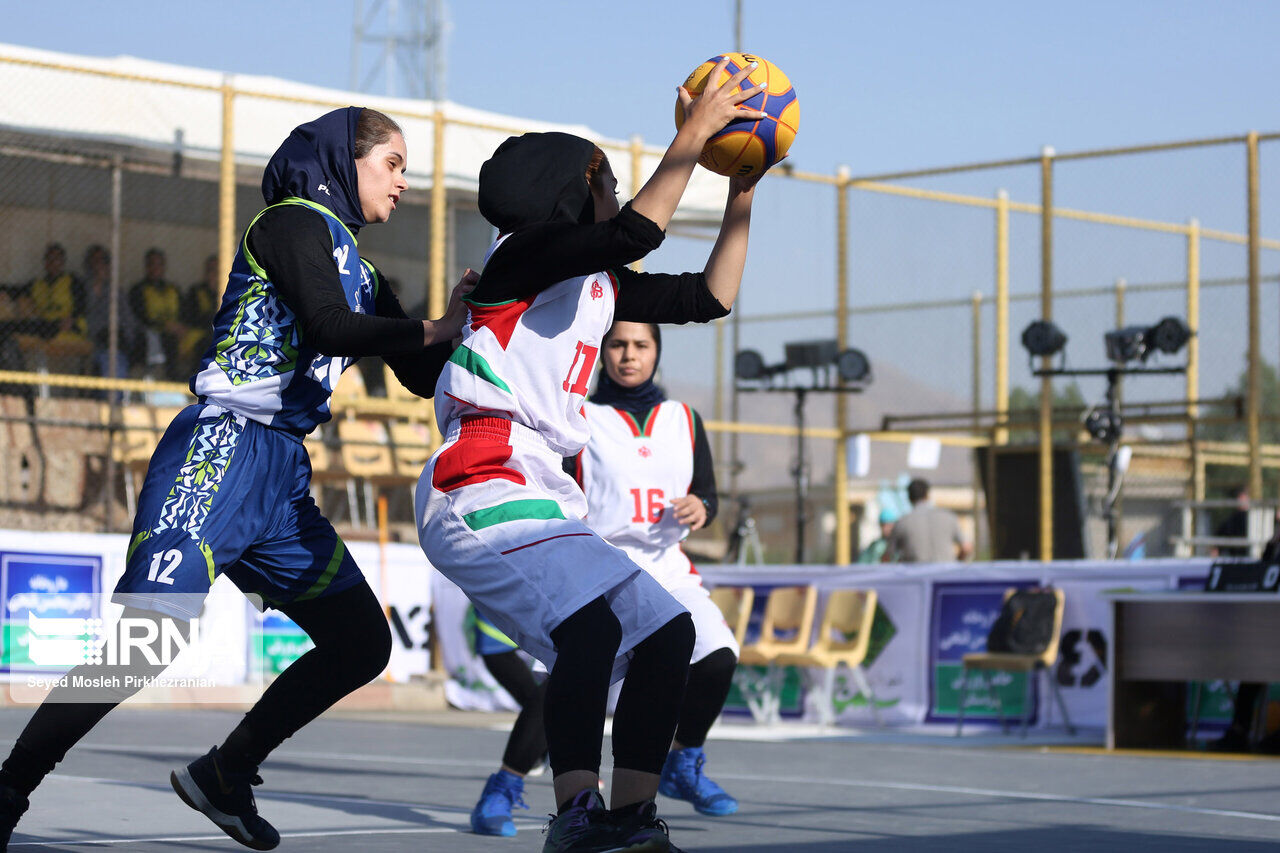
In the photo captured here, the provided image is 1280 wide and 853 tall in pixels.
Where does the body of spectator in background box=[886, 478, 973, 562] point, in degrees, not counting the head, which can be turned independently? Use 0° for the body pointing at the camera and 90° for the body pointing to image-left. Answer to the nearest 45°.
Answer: approximately 180°

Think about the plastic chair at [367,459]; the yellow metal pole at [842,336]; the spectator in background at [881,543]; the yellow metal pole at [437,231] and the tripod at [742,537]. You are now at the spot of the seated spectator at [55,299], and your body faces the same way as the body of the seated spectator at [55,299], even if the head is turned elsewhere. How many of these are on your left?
5

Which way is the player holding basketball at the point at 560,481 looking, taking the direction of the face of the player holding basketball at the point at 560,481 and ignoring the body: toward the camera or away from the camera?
away from the camera

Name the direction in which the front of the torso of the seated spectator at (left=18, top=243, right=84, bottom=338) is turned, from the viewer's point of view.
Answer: toward the camera

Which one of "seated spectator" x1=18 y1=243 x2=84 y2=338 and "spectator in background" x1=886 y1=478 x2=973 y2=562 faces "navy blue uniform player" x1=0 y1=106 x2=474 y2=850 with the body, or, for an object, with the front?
the seated spectator

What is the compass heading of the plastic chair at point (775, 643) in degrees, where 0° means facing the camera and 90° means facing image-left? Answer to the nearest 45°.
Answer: approximately 45°

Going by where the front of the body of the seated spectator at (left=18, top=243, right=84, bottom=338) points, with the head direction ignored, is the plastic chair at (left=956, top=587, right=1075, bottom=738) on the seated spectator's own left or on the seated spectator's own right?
on the seated spectator's own left

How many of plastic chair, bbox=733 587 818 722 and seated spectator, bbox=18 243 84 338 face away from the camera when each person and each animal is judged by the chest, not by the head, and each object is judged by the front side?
0

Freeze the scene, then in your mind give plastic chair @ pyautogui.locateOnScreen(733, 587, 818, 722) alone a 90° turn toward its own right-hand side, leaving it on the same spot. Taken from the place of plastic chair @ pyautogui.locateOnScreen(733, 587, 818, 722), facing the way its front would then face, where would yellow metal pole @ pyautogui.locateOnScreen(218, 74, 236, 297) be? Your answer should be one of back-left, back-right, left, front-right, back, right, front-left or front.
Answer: front-left

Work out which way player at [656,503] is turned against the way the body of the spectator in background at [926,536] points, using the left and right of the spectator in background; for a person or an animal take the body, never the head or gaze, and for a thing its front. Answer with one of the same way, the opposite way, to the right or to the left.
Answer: the opposite way

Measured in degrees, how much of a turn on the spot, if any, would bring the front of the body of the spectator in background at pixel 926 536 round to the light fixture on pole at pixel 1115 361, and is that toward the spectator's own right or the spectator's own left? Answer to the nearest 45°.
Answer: approximately 90° to the spectator's own right

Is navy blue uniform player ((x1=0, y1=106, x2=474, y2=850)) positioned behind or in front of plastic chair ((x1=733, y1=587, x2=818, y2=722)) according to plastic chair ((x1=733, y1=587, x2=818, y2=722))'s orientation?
in front

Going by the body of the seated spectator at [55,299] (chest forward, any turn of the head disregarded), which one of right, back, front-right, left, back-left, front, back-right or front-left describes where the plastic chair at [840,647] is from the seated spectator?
front-left

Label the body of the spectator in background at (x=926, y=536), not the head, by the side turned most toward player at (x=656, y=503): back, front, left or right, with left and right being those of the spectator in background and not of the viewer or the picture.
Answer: back

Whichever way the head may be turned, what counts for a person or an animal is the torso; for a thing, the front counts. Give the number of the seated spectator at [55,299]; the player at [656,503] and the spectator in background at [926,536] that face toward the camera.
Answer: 2

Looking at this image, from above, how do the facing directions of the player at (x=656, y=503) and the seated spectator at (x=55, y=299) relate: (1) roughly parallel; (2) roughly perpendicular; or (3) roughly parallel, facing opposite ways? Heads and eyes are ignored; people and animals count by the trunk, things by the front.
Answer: roughly parallel

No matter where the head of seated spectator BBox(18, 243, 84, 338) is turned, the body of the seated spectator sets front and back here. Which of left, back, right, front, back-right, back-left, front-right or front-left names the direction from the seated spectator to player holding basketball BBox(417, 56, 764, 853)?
front

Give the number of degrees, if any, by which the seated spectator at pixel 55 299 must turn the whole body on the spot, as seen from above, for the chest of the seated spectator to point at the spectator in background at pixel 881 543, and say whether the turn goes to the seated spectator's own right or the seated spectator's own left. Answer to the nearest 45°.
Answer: approximately 90° to the seated spectator's own left

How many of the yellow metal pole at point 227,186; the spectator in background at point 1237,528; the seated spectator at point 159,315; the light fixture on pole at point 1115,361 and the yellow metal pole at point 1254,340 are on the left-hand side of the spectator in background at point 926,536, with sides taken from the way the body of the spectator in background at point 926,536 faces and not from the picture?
2
